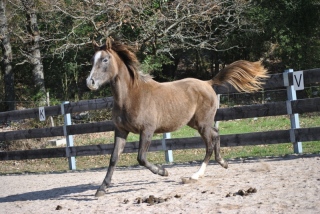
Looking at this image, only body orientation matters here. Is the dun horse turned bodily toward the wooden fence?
no

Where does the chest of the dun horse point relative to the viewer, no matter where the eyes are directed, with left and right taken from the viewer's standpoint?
facing the viewer and to the left of the viewer

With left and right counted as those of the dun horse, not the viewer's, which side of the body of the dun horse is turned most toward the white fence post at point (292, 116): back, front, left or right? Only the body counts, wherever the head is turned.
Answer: back
